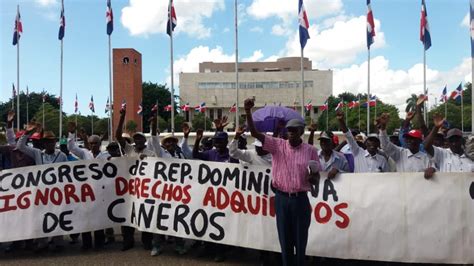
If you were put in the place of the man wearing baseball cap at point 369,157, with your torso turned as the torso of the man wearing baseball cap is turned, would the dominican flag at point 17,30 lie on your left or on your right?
on your right

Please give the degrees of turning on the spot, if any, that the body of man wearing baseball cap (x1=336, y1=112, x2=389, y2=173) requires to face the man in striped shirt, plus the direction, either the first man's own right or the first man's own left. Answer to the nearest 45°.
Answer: approximately 45° to the first man's own right

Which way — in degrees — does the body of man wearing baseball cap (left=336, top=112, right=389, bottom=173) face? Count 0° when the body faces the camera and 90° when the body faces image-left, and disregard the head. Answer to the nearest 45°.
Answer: approximately 0°

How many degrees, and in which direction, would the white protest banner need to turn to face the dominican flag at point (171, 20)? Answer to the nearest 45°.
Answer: approximately 180°

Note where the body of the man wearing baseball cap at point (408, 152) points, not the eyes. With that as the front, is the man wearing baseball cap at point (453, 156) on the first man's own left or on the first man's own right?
on the first man's own left

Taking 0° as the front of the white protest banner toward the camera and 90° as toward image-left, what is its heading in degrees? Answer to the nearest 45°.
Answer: approximately 0°
